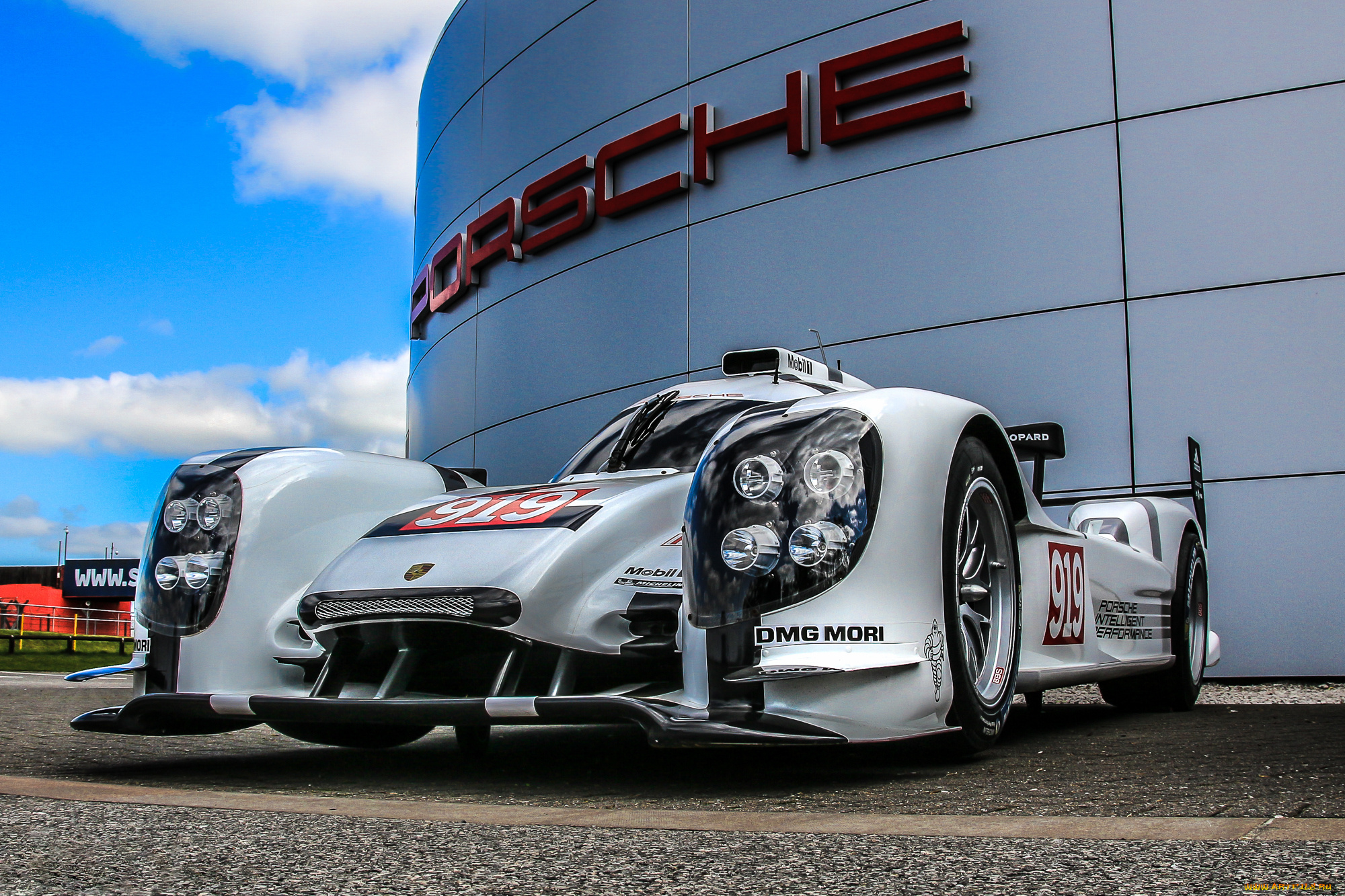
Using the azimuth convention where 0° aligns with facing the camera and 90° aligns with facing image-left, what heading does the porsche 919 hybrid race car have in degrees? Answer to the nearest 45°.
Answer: approximately 45°

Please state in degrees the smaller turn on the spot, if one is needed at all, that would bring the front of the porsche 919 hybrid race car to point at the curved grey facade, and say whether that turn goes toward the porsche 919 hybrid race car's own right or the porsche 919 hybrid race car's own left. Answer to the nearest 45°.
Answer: approximately 180°
